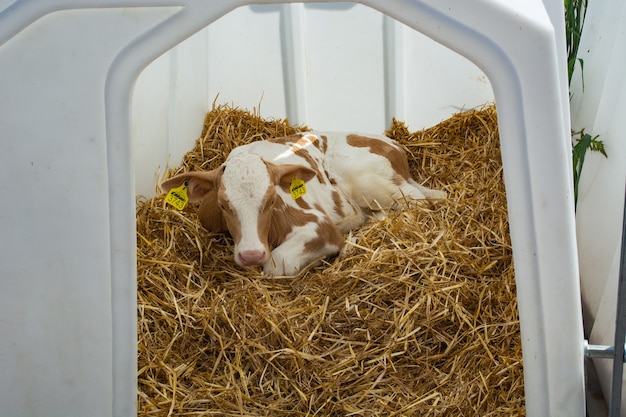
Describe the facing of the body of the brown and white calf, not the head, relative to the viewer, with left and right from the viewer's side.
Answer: facing the viewer and to the left of the viewer
